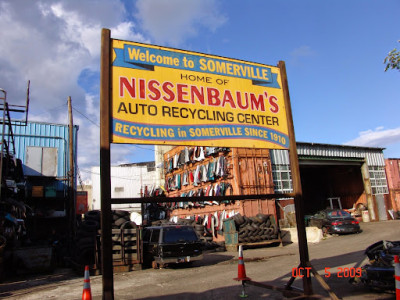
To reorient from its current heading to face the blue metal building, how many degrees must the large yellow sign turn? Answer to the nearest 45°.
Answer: approximately 180°

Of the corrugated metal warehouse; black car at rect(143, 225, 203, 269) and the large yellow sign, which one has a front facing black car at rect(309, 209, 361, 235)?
the corrugated metal warehouse

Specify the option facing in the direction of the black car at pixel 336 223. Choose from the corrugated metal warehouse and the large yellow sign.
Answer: the corrugated metal warehouse

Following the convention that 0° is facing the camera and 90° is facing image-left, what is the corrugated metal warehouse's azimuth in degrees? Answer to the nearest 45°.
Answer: approximately 0°

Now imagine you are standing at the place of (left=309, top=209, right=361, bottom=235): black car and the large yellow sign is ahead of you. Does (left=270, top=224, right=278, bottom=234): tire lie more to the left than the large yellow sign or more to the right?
right

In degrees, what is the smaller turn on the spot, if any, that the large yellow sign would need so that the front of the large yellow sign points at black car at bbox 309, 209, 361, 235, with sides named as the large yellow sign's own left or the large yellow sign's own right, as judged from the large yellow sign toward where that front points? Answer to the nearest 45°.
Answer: approximately 90° to the large yellow sign's own left

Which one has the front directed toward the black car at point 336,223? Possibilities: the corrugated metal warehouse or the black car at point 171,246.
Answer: the corrugated metal warehouse

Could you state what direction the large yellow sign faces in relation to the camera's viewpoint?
facing the viewer and to the right of the viewer
